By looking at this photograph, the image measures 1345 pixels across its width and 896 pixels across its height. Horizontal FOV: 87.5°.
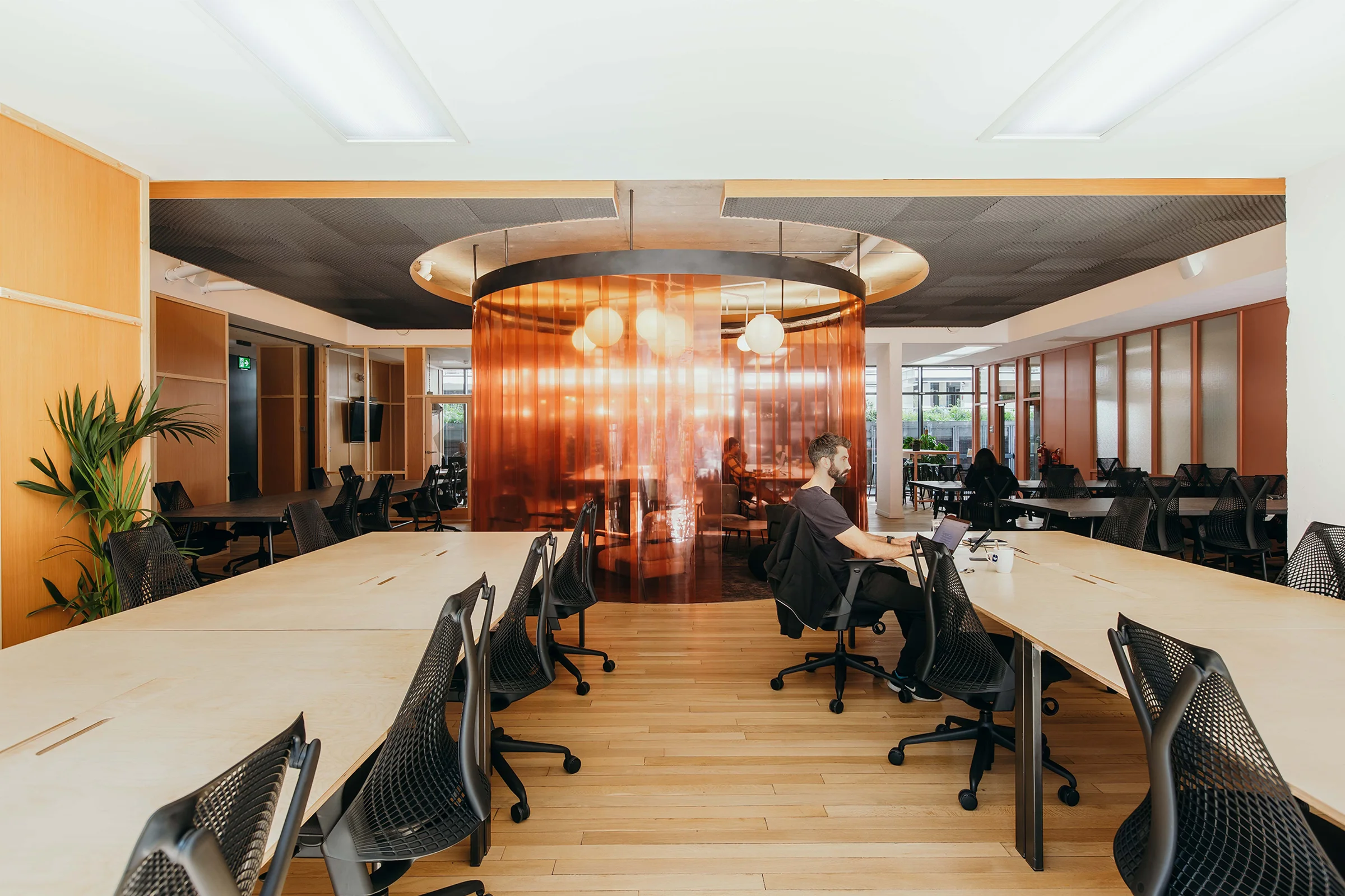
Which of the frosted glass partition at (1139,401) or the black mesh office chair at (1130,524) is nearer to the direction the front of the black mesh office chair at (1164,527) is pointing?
the frosted glass partition

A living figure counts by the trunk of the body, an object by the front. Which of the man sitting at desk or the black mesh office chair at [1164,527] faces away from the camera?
the black mesh office chair

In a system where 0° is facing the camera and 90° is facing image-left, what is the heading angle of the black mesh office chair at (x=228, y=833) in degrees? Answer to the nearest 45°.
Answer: approximately 135°

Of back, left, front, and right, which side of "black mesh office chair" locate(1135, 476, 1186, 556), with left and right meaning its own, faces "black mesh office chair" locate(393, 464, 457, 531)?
left

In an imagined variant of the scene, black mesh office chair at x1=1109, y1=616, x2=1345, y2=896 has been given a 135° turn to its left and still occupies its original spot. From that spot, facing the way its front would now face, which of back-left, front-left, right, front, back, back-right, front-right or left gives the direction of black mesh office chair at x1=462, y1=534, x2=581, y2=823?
front

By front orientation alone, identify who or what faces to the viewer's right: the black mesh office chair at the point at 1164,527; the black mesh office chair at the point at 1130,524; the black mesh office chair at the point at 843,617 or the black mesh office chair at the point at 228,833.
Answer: the black mesh office chair at the point at 843,617

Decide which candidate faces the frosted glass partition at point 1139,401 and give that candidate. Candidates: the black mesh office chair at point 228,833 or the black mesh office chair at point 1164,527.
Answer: the black mesh office chair at point 1164,527

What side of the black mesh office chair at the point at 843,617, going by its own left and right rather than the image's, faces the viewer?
right

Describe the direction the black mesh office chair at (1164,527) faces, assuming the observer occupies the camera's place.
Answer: facing away from the viewer

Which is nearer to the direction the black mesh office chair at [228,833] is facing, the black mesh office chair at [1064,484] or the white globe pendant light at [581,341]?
the white globe pendant light

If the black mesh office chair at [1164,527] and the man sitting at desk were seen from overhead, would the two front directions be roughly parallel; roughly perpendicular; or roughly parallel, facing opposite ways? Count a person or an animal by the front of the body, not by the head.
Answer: roughly perpendicular

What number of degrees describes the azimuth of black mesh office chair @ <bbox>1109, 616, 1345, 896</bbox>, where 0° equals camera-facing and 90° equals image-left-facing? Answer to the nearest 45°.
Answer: approximately 225°

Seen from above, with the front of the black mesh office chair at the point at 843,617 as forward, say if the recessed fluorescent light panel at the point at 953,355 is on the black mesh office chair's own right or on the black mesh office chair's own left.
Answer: on the black mesh office chair's own left

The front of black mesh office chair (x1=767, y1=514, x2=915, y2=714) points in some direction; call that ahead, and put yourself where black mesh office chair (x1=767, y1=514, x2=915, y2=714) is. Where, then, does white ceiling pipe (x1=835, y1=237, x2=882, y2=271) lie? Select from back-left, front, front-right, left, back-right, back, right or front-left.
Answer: left

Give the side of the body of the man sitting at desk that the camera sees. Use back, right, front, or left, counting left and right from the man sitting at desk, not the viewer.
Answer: right

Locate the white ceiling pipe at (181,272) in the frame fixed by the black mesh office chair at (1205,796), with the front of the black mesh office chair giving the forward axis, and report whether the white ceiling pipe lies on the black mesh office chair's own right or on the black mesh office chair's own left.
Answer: on the black mesh office chair's own left

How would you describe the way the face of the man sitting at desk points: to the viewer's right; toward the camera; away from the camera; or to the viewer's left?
to the viewer's right
